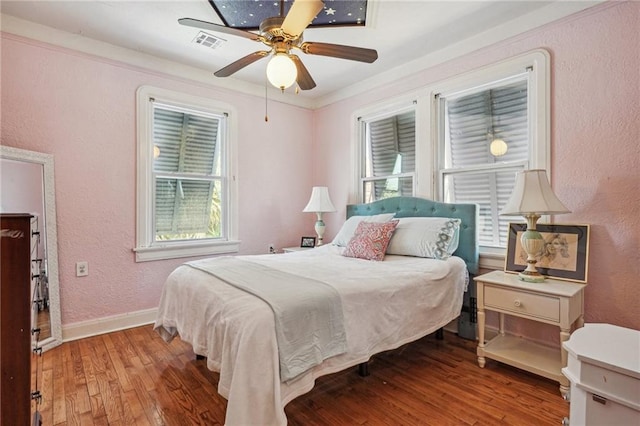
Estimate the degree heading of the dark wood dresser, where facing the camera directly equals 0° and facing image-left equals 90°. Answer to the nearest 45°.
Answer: approximately 270°

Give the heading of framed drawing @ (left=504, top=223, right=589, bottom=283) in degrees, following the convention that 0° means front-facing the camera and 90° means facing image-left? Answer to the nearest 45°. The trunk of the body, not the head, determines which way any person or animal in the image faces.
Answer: approximately 45°

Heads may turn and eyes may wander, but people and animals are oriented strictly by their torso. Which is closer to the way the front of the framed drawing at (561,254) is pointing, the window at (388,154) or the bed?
the bed

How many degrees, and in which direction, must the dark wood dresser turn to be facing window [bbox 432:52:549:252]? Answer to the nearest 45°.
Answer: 0° — it already faces it

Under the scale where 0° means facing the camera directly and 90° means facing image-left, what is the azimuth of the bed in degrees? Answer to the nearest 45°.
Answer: approximately 45°

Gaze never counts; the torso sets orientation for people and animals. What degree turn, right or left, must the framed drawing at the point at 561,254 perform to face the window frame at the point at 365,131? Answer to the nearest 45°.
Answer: approximately 45° to its right

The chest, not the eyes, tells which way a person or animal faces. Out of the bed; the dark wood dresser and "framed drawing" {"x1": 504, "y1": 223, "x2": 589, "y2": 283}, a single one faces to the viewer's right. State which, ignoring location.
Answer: the dark wood dresser

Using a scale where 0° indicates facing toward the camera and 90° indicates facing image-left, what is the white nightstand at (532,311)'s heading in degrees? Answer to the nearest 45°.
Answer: approximately 45°
